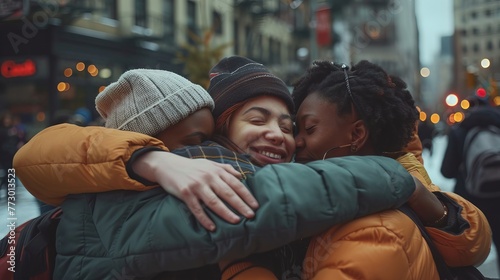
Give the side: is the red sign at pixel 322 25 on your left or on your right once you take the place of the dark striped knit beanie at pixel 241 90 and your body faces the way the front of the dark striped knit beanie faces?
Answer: on your left

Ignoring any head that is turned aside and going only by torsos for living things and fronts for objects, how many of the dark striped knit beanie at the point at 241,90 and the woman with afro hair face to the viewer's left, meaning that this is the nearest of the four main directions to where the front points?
1

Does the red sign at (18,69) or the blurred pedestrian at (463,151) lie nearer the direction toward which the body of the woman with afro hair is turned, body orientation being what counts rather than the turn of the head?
the red sign

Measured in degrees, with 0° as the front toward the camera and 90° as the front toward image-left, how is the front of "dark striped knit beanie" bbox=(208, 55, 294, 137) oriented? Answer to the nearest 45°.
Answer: approximately 315°

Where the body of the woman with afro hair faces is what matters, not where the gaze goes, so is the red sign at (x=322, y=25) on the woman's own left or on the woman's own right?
on the woman's own right

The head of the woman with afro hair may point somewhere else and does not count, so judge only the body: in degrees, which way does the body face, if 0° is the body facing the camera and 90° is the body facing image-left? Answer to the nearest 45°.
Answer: approximately 90°
